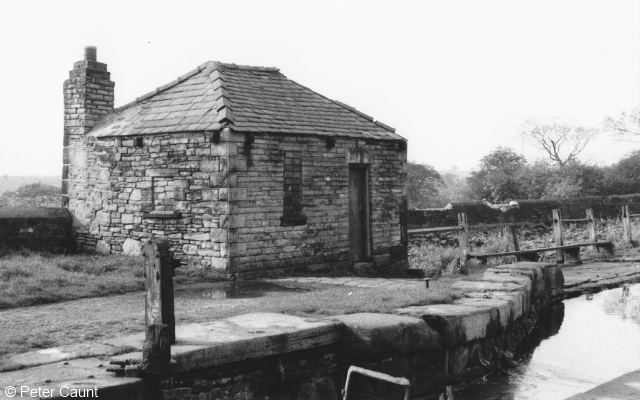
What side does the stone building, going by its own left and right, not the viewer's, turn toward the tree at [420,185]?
left

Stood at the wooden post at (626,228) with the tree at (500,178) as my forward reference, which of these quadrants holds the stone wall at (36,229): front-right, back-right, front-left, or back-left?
back-left

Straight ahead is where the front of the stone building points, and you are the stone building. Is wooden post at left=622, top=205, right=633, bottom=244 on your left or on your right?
on your left

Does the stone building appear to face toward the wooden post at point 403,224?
no

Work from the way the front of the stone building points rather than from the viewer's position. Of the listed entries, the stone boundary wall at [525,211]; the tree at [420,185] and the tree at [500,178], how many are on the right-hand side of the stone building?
0

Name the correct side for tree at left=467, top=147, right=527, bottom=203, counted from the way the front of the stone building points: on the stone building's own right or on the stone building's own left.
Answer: on the stone building's own left

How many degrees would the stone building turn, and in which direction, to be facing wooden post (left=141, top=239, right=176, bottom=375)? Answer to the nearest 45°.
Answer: approximately 45° to its right

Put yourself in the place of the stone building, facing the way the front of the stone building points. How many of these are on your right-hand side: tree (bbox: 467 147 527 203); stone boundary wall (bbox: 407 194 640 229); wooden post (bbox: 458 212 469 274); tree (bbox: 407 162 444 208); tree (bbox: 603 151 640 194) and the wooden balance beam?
0

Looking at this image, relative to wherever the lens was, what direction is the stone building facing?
facing the viewer and to the right of the viewer

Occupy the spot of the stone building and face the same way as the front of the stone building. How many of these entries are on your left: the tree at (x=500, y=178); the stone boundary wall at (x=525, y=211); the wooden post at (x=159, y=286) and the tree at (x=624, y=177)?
3

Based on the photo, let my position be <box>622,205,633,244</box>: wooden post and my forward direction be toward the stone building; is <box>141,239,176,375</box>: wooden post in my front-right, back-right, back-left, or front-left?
front-left

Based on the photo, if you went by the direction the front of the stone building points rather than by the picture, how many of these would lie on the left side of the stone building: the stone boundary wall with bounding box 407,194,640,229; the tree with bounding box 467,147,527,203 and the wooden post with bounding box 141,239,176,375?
2

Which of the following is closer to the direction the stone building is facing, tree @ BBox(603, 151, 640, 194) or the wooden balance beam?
the wooden balance beam

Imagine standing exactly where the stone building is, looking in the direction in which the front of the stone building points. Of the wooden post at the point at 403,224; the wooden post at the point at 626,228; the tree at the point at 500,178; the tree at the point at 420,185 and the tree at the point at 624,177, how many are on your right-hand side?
0

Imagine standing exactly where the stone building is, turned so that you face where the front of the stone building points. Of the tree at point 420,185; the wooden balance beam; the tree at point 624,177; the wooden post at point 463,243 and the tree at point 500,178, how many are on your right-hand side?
0

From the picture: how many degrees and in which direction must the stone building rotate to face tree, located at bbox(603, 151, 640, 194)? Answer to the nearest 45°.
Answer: approximately 90° to its left

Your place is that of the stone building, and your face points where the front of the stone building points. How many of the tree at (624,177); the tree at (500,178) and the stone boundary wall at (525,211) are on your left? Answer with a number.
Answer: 3

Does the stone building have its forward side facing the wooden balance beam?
no

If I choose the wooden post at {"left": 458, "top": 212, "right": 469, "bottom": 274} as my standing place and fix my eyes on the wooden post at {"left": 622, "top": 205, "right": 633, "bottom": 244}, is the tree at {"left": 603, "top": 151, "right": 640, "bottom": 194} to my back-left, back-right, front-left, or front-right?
front-left
